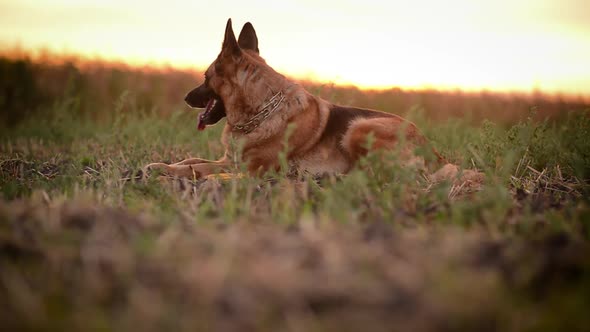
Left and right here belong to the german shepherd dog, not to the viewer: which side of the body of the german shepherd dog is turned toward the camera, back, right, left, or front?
left
